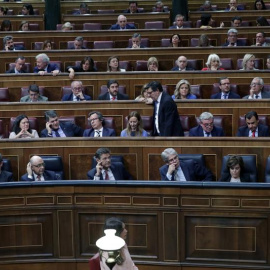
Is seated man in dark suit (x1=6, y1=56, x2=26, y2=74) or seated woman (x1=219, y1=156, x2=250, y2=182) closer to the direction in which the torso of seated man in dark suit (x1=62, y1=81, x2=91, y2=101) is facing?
the seated woman

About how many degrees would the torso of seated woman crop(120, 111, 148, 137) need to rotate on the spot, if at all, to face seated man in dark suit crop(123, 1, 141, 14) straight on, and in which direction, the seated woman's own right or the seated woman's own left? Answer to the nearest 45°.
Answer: approximately 180°

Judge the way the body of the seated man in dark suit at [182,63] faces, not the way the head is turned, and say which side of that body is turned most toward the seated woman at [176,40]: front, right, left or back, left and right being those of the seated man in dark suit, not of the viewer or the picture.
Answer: back

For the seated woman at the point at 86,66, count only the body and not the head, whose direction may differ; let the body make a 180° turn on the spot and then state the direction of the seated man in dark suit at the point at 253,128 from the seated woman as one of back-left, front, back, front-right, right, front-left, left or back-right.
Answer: right

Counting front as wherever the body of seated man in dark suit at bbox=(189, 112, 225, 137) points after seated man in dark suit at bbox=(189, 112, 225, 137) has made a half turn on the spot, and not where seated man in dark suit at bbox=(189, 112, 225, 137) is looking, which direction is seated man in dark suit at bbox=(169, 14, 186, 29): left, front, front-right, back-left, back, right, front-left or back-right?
front

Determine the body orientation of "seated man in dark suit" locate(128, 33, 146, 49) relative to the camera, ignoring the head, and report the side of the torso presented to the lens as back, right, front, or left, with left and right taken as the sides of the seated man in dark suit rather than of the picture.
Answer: front

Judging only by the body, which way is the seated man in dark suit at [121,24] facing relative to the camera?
toward the camera

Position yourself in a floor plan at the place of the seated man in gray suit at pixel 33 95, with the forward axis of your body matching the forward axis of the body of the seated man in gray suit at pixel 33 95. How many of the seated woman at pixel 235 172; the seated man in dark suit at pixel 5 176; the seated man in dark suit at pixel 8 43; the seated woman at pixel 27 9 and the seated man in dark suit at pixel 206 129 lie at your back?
2

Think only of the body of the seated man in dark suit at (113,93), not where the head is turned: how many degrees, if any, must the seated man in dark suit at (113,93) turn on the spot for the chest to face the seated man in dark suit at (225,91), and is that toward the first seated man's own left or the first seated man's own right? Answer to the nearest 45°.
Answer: approximately 90° to the first seated man's own left

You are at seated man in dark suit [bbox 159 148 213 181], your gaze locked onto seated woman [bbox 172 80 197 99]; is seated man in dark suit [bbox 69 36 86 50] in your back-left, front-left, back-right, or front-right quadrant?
front-left

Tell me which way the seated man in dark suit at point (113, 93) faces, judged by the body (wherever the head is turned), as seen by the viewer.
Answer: toward the camera

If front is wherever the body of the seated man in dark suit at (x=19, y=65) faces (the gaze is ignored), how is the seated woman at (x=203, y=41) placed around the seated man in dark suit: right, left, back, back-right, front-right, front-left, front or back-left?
front-left

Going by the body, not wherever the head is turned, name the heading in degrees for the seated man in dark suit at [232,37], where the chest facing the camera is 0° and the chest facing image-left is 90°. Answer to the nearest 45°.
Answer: approximately 0°
